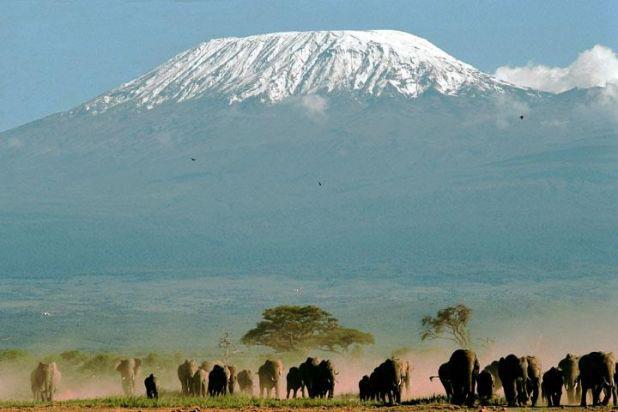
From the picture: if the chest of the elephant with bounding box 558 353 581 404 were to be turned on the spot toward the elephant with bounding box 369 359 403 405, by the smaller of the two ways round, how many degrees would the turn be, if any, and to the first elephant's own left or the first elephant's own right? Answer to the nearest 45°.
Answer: approximately 45° to the first elephant's own right

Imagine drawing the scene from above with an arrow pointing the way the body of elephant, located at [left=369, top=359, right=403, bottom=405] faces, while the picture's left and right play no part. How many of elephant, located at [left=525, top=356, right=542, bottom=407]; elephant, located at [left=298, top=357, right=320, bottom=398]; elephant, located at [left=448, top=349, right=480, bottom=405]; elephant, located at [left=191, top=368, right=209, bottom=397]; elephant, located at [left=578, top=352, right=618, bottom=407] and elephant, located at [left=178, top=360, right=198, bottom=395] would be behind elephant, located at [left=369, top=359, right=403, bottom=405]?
3
